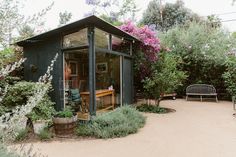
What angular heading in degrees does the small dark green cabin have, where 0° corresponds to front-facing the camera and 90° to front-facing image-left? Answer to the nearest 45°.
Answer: approximately 315°

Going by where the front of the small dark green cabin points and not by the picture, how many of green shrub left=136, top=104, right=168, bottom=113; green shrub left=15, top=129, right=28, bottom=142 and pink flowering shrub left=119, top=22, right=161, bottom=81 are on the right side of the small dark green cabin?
1

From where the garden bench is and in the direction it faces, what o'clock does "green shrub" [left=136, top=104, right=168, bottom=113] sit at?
The green shrub is roughly at 1 o'clock from the garden bench.

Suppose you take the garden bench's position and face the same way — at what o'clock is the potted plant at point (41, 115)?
The potted plant is roughly at 1 o'clock from the garden bench.

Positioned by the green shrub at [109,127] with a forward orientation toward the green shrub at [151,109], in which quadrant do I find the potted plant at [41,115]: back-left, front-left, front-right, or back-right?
back-left

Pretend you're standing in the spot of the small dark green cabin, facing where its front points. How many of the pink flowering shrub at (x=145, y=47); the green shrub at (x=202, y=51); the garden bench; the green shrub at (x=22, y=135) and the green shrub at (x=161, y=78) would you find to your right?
1

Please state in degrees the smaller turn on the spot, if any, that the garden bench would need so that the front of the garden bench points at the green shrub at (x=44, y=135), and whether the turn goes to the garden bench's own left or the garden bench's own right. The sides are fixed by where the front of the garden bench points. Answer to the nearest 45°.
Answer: approximately 45° to the garden bench's own right

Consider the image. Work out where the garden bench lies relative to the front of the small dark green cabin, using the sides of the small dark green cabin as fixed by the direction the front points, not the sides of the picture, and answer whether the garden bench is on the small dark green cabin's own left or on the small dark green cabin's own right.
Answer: on the small dark green cabin's own left

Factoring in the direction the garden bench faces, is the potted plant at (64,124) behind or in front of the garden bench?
in front

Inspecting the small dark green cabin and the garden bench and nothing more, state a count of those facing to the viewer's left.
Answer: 0

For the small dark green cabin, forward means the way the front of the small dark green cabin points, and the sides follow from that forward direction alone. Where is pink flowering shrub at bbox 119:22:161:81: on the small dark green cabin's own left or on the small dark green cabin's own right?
on the small dark green cabin's own left

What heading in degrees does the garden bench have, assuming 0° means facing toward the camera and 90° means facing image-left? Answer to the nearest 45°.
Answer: approximately 0°
